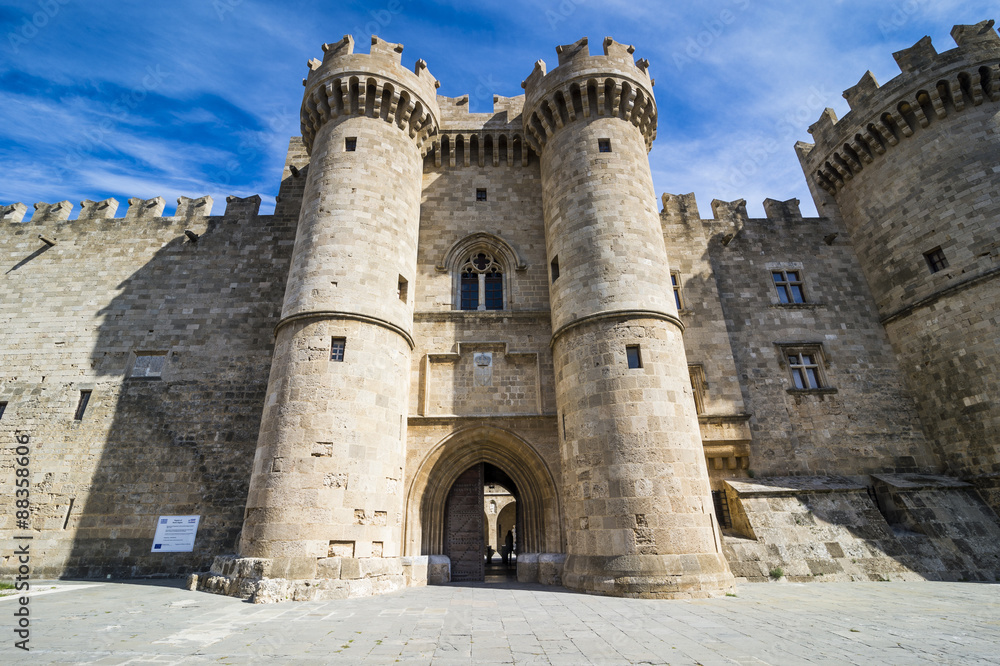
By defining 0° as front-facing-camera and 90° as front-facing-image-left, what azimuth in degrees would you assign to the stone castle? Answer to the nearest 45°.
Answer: approximately 0°
